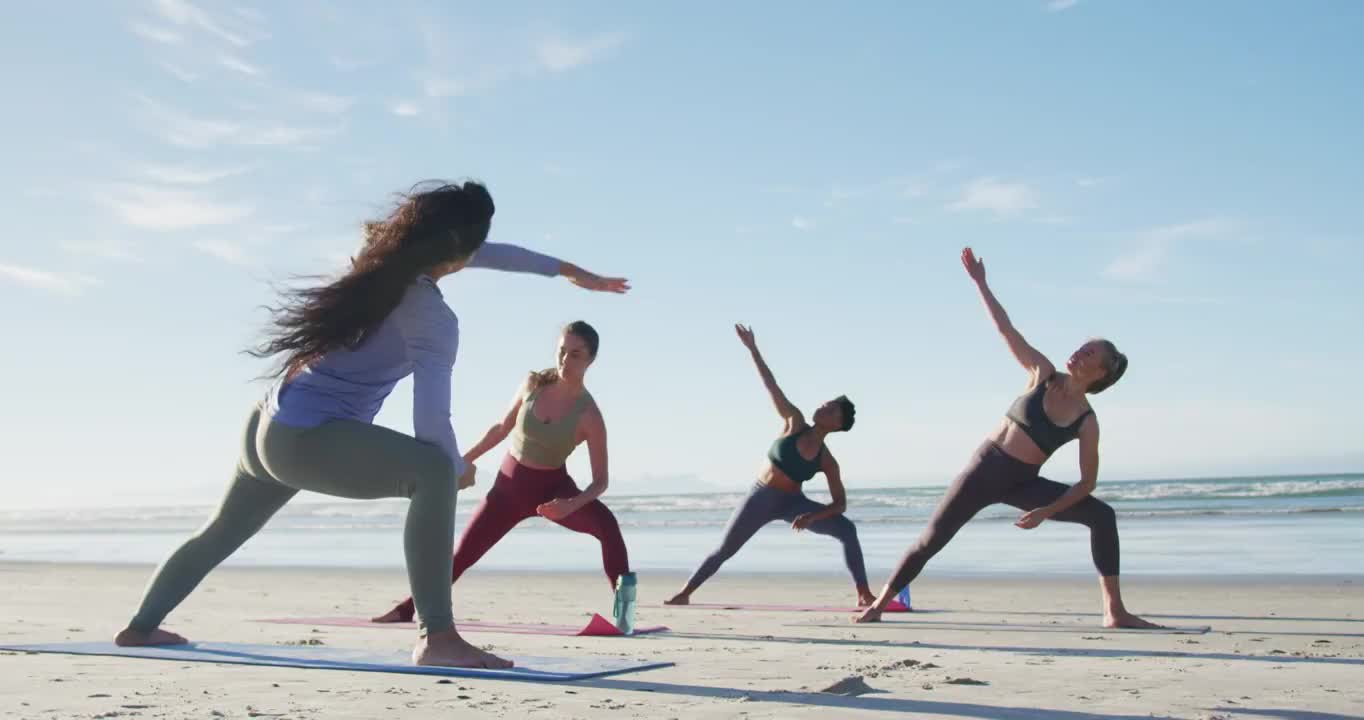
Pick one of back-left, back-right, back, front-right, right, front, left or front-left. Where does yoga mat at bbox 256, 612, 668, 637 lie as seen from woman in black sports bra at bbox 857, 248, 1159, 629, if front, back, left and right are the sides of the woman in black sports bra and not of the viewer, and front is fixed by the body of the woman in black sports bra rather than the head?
right

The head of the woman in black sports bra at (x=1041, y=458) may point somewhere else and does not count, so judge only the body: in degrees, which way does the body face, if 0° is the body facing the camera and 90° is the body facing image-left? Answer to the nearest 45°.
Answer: approximately 0°

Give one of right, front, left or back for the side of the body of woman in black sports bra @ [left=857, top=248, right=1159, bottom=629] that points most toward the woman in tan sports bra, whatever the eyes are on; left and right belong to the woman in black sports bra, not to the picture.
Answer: right

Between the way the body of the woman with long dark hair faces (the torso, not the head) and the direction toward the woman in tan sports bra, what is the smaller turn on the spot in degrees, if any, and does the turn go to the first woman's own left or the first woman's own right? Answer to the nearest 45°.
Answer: approximately 45° to the first woman's own left

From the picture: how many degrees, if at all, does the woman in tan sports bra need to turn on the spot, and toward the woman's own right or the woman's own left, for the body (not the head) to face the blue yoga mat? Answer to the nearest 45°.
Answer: approximately 45° to the woman's own right

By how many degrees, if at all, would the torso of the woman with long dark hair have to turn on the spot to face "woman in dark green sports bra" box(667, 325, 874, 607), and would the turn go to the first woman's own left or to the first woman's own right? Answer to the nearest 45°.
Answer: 0° — they already face them

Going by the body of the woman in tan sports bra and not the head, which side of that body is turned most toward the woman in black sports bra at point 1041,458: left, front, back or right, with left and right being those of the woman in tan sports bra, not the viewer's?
left

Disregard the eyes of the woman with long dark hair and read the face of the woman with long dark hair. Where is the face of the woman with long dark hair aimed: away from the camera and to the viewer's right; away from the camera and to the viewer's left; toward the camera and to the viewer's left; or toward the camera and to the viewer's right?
away from the camera and to the viewer's right

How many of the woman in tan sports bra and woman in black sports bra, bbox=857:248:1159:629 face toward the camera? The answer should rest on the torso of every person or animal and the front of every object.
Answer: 2

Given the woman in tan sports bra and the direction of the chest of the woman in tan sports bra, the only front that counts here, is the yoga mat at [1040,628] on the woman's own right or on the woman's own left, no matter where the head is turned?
on the woman's own left

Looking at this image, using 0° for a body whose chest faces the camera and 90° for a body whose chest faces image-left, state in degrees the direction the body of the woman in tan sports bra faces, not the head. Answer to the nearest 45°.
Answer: approximately 0°

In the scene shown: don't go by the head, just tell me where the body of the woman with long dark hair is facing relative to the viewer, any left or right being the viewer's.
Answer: facing away from the viewer and to the right of the viewer

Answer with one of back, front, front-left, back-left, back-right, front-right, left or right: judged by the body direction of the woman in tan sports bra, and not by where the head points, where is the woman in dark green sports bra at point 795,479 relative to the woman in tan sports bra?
back-left
